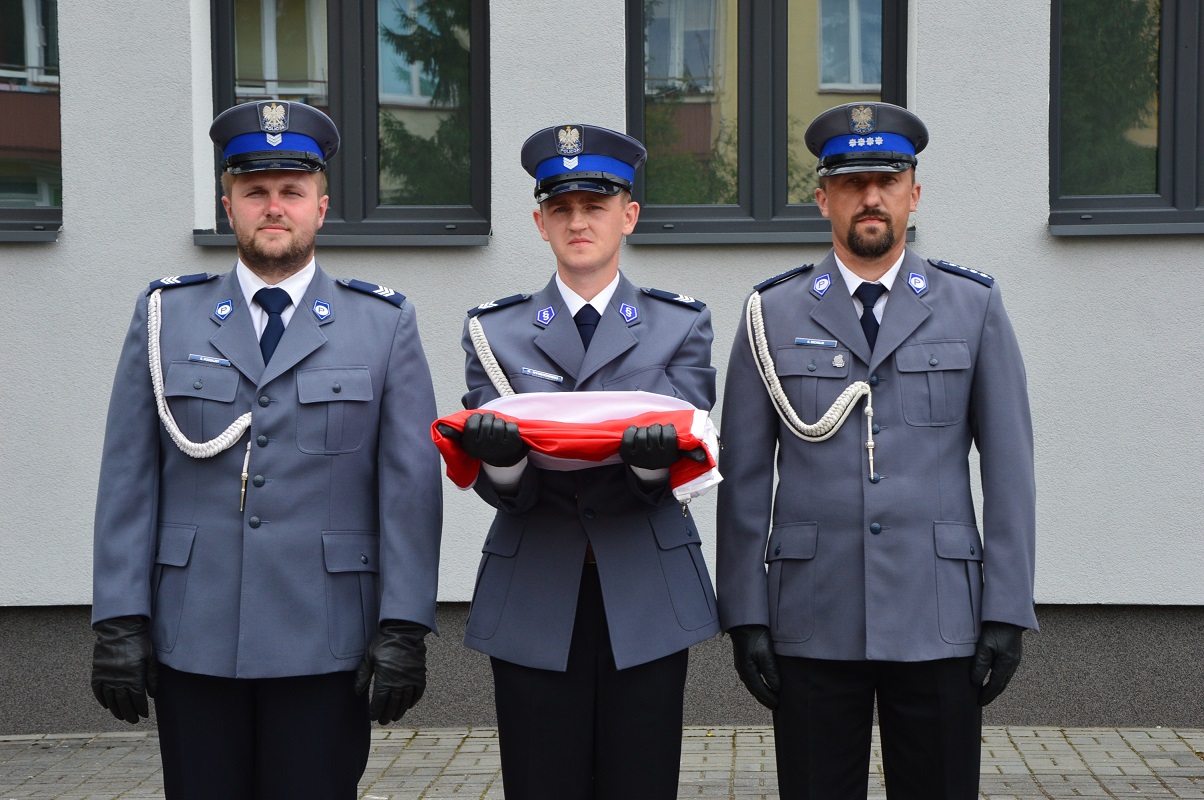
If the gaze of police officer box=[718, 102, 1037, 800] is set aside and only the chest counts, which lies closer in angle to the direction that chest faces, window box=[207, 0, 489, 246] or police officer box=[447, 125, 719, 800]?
the police officer

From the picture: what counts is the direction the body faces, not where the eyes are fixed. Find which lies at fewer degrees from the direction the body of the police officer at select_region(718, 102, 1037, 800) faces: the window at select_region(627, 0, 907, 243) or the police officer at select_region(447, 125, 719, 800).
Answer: the police officer

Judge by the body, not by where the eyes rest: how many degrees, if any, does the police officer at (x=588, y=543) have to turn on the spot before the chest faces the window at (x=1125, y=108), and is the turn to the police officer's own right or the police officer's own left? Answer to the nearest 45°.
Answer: approximately 135° to the police officer's own left

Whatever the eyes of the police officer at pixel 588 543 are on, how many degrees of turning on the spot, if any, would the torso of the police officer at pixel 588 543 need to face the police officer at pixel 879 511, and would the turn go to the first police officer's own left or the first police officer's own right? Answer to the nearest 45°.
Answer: approximately 90° to the first police officer's own left

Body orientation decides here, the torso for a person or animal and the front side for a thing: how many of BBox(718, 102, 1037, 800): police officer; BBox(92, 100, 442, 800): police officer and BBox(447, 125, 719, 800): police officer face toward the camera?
3

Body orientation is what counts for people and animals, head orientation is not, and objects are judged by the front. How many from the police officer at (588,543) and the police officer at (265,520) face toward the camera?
2

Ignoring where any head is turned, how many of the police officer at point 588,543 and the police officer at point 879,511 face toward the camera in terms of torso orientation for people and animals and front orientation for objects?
2

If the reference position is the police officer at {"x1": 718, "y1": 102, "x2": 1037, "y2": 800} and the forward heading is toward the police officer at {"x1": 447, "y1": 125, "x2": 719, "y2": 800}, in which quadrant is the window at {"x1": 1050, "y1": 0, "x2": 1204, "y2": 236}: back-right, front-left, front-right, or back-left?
back-right

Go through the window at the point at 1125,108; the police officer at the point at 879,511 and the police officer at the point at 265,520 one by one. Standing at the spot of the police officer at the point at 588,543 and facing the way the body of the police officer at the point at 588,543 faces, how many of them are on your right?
1
